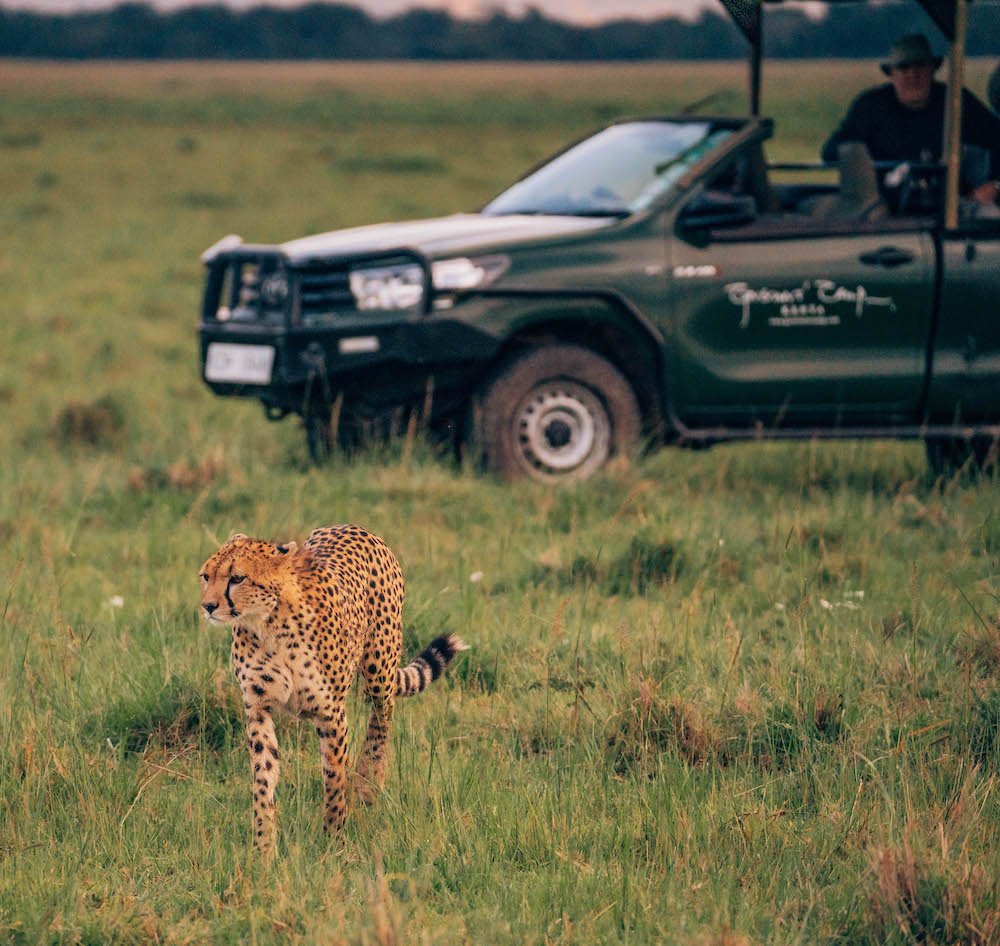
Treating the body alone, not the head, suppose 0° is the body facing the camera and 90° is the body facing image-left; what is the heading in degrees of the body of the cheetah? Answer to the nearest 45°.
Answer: approximately 45°

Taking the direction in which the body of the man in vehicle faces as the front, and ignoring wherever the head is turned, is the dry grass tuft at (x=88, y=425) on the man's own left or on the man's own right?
on the man's own right

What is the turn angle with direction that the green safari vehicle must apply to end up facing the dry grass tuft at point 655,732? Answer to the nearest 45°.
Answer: approximately 45° to its left

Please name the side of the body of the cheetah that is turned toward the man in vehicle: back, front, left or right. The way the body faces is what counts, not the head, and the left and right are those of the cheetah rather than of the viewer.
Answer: back

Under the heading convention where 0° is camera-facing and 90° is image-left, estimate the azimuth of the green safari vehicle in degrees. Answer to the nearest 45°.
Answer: approximately 45°

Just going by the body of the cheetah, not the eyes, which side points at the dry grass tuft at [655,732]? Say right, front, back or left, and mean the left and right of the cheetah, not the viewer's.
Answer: back

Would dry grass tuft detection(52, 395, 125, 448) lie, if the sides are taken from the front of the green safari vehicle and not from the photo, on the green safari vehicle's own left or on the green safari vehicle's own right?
on the green safari vehicle's own right

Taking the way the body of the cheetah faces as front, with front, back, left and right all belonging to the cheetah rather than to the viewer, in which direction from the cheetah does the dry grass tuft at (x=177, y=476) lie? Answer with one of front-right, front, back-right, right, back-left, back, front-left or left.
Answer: back-right

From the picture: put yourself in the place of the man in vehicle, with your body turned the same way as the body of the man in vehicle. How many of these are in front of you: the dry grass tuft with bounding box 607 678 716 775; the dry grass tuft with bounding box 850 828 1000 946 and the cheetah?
3

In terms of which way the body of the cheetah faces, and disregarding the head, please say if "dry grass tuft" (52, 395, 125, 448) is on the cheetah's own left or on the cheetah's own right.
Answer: on the cheetah's own right

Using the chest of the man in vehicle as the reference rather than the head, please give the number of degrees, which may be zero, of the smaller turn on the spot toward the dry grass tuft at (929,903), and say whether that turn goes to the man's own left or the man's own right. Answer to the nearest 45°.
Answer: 0° — they already face it
